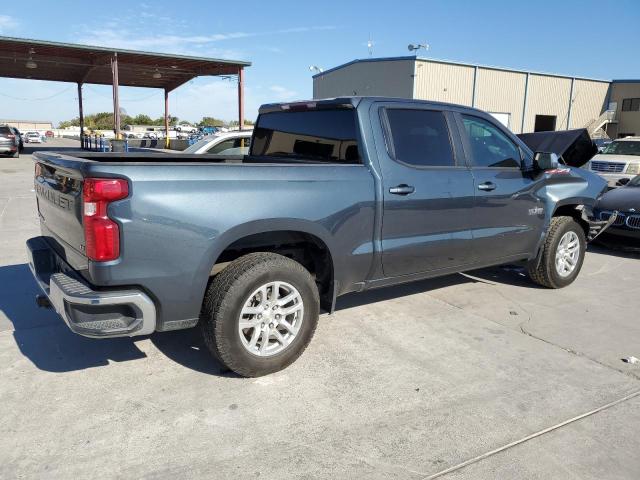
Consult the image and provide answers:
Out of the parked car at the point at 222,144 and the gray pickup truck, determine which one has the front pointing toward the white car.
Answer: the gray pickup truck

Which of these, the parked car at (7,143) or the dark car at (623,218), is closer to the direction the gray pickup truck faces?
the dark car

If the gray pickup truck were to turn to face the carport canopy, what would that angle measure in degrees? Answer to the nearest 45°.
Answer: approximately 90° to its left

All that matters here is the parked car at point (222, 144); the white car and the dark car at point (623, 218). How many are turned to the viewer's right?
0

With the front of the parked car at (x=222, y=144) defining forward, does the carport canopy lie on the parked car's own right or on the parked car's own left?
on the parked car's own right

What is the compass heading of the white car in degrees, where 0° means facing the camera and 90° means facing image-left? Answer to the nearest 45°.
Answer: approximately 45°

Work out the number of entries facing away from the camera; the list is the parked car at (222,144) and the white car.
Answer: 0

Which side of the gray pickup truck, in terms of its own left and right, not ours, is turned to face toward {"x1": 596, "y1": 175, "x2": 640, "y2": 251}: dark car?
front

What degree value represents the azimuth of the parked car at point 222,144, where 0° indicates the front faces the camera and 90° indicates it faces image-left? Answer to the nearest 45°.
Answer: approximately 45°

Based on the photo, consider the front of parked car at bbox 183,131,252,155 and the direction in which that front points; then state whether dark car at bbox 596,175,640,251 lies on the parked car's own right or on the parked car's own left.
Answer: on the parked car's own left

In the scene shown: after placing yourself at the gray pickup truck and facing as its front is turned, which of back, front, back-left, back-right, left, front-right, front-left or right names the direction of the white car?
front

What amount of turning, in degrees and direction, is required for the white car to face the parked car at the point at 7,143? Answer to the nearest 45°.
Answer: approximately 45° to its right

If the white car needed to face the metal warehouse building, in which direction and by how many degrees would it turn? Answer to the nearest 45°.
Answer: approximately 135° to its right

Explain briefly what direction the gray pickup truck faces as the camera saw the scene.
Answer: facing away from the viewer and to the right of the viewer

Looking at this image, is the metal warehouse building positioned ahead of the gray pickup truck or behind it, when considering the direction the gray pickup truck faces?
ahead

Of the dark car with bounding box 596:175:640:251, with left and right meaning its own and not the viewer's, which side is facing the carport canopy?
right
